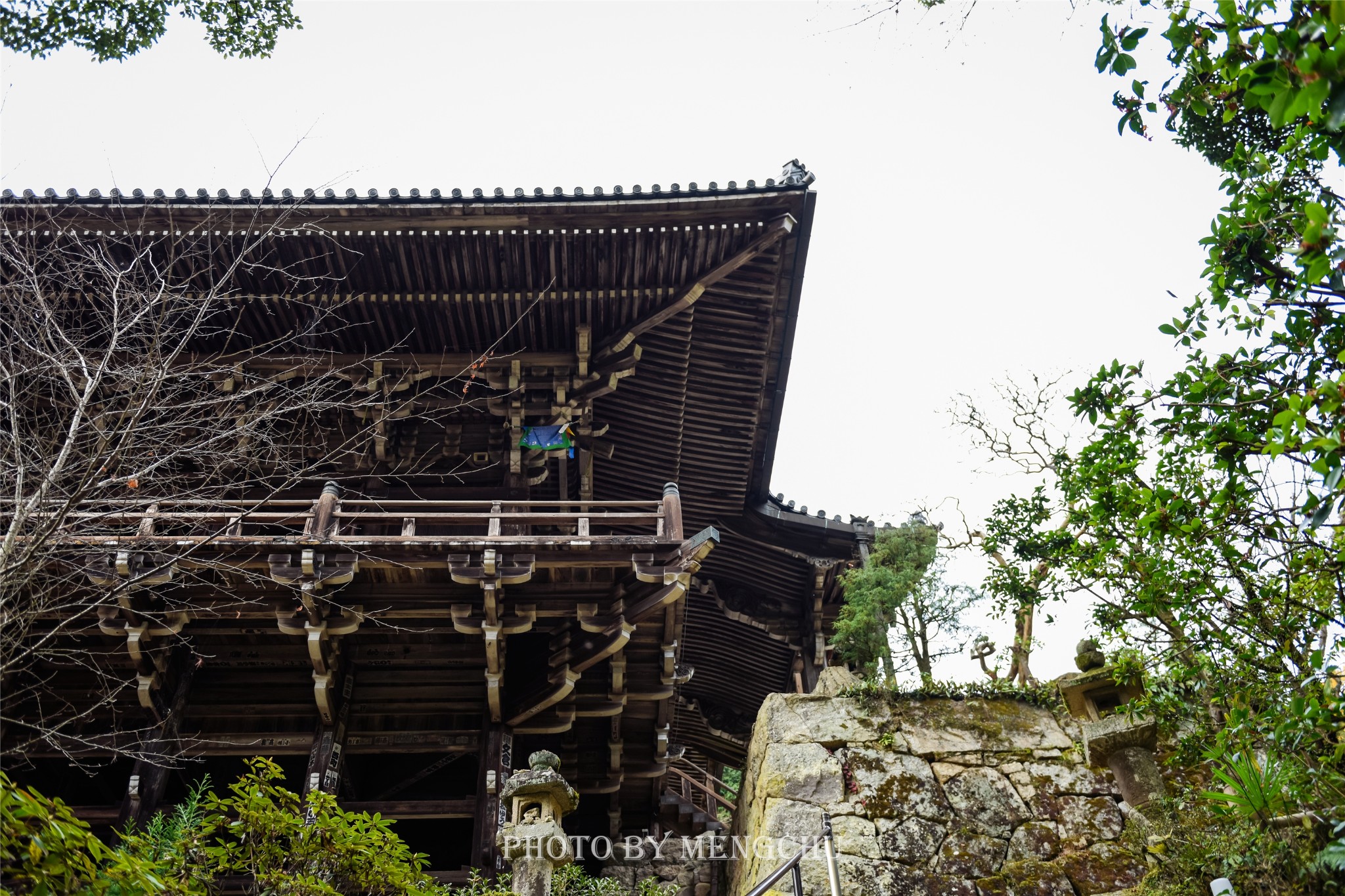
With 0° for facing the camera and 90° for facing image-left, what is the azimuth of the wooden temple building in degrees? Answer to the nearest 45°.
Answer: approximately 0°

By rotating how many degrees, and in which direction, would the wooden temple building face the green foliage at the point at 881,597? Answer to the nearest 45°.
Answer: approximately 90° to its left

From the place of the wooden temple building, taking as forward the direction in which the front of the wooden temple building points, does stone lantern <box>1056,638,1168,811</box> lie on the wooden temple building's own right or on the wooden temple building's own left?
on the wooden temple building's own left

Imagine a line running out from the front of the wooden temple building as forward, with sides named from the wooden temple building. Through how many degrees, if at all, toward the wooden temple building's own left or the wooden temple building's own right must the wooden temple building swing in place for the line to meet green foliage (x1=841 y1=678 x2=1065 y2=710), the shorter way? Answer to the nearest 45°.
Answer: approximately 90° to the wooden temple building's own left

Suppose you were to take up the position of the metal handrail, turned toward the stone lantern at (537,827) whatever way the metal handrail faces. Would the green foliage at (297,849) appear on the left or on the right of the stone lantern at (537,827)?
left
